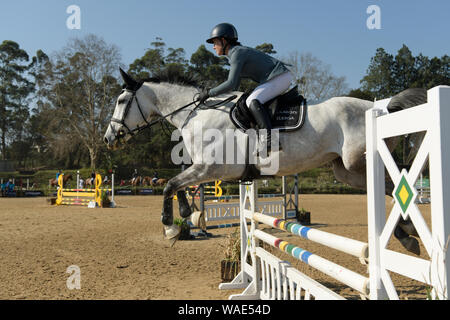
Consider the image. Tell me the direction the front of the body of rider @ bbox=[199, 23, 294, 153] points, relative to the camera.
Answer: to the viewer's left

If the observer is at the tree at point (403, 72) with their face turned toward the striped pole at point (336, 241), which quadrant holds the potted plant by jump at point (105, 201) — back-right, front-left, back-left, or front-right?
front-right

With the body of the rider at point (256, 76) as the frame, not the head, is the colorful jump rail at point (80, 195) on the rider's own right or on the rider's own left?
on the rider's own right

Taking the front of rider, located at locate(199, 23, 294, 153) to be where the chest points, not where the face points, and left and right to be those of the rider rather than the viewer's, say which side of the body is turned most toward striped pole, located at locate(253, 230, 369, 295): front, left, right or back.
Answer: left

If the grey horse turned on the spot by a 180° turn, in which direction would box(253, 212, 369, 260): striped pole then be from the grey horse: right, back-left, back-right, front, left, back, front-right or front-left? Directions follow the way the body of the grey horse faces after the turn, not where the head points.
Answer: right

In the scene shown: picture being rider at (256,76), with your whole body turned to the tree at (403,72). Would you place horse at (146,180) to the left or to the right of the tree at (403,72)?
left

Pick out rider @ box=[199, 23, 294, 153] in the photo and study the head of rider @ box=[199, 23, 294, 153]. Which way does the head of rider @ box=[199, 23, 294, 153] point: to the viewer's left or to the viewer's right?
to the viewer's left

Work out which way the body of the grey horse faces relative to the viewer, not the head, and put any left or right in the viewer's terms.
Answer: facing to the left of the viewer

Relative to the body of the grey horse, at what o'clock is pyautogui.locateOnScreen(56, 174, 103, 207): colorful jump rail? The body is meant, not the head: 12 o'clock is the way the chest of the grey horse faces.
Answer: The colorful jump rail is roughly at 2 o'clock from the grey horse.
